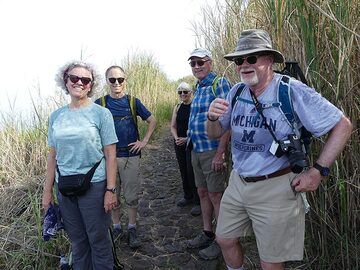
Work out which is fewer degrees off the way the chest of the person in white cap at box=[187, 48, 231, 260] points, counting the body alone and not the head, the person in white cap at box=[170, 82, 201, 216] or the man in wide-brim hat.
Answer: the man in wide-brim hat

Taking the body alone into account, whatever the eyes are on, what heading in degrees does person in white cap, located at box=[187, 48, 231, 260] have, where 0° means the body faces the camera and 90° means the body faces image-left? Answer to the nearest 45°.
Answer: approximately 45°

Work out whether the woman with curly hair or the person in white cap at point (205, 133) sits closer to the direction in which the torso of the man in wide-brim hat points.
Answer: the woman with curly hair

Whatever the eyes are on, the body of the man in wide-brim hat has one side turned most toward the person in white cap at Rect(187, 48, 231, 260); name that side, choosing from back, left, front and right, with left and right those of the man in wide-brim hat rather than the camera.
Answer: right

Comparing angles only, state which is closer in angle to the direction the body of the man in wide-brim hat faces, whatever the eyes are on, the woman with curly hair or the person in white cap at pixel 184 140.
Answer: the woman with curly hair

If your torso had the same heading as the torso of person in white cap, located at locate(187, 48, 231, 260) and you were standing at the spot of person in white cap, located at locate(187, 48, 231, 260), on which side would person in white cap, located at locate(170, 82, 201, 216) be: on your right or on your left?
on your right

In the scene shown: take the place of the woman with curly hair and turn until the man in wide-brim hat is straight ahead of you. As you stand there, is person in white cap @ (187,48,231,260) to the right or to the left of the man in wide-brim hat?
left

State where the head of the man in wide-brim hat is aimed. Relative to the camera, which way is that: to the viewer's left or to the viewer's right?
to the viewer's left

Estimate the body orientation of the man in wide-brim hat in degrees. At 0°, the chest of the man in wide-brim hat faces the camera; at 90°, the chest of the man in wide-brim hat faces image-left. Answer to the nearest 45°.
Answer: approximately 45°

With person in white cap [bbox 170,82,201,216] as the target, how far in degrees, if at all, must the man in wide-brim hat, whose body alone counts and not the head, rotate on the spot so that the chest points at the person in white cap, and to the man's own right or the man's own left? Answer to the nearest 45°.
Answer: approximately 90° to the man's own right
